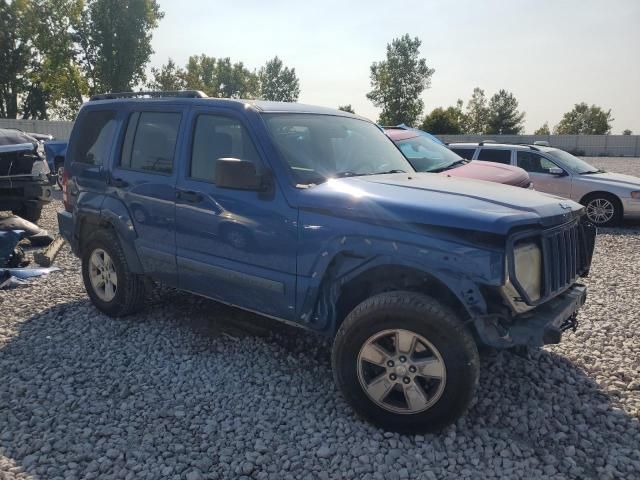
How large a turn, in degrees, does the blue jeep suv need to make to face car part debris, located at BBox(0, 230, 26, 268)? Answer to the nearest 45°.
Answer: approximately 180°

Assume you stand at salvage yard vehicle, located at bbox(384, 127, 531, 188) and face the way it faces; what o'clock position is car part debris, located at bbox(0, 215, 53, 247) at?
The car part debris is roughly at 4 o'clock from the salvage yard vehicle.

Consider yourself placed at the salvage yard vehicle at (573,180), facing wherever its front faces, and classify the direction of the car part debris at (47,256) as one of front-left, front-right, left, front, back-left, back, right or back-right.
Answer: right

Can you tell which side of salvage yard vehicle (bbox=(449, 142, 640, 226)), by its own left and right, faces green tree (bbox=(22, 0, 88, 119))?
back

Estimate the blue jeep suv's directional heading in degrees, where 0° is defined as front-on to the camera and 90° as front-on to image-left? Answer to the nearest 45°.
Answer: approximately 315°

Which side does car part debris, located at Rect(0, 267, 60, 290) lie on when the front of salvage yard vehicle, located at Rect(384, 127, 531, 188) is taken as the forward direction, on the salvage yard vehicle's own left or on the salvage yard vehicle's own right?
on the salvage yard vehicle's own right

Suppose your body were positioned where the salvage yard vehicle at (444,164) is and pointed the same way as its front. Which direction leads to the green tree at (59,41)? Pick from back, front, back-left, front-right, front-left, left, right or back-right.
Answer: back

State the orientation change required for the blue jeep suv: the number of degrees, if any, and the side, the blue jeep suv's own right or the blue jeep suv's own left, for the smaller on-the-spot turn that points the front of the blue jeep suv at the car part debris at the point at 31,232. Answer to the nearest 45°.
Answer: approximately 180°
